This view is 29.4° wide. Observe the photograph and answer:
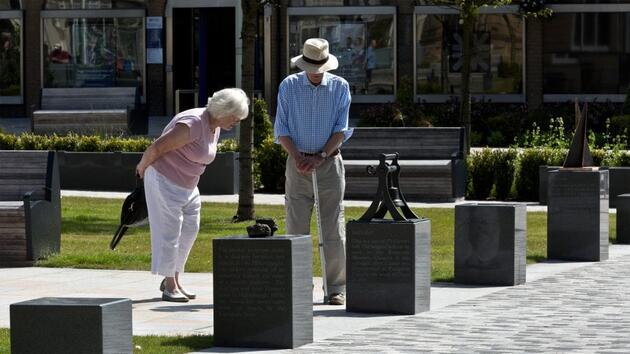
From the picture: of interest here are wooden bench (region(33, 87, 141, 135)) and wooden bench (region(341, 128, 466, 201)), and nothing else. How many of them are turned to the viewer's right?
0

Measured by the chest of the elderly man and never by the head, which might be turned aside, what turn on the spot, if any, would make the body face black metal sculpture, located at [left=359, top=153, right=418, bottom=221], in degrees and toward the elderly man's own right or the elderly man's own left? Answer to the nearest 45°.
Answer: approximately 45° to the elderly man's own left

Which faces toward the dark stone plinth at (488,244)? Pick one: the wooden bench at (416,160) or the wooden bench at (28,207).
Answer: the wooden bench at (416,160)

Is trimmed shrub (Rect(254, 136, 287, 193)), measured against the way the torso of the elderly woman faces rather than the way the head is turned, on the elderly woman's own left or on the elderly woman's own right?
on the elderly woman's own left

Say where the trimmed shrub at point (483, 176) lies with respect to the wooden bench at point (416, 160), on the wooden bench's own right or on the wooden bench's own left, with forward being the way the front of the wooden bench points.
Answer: on the wooden bench's own left

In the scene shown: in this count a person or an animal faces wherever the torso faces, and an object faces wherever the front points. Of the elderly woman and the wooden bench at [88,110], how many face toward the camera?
1

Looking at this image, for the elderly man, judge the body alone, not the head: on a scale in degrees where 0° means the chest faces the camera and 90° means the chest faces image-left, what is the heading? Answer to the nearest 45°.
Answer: approximately 0°

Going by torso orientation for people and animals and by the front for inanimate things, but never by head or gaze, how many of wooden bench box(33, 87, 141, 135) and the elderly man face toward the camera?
2

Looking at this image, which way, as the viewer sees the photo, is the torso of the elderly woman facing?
to the viewer's right

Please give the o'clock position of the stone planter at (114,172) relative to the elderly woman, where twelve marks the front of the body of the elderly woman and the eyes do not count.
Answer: The stone planter is roughly at 9 o'clock from the elderly woman.

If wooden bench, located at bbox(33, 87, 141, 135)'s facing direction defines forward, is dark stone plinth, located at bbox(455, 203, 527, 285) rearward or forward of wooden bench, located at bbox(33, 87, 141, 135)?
forward
